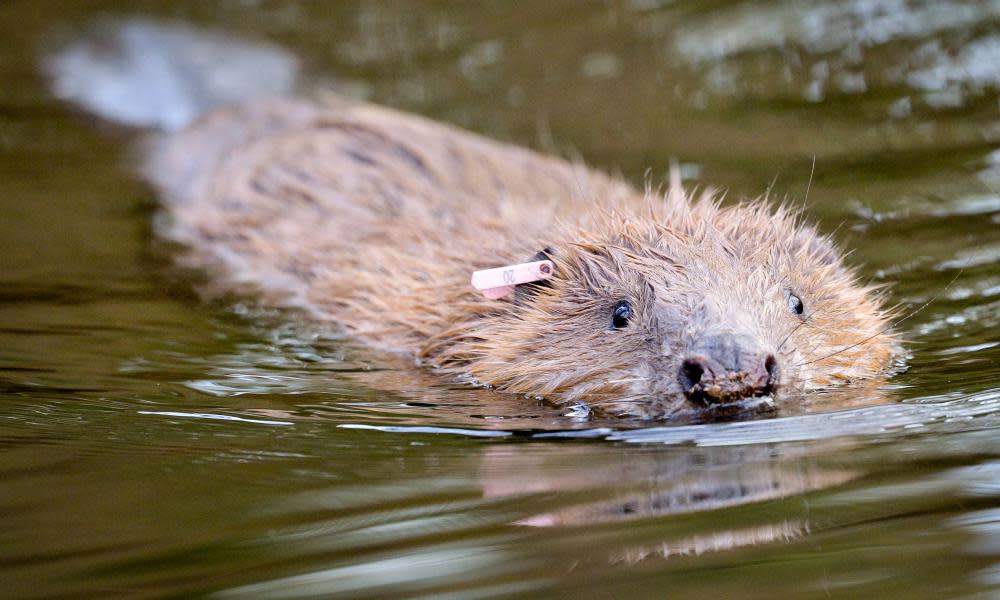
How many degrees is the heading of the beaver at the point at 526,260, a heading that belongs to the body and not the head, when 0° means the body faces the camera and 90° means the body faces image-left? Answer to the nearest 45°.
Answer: approximately 315°
